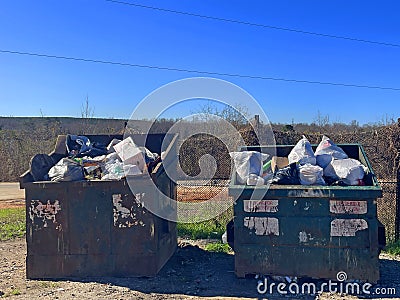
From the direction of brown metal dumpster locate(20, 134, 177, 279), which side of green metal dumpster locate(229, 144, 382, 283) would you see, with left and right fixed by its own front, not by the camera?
right

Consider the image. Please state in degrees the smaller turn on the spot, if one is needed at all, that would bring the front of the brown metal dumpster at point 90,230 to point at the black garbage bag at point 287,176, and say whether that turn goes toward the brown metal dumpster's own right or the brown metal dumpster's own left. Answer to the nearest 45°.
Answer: approximately 90° to the brown metal dumpster's own left

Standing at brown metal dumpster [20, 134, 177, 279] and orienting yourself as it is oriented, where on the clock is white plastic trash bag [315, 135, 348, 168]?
The white plastic trash bag is roughly at 9 o'clock from the brown metal dumpster.

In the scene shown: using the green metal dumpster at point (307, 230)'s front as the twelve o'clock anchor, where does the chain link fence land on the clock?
The chain link fence is roughly at 7 o'clock from the green metal dumpster.

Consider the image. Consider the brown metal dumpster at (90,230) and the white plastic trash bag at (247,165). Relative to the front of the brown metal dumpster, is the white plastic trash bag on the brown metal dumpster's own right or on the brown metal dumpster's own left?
on the brown metal dumpster's own left

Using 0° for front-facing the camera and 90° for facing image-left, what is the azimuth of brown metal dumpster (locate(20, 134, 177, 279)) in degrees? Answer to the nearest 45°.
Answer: approximately 0°

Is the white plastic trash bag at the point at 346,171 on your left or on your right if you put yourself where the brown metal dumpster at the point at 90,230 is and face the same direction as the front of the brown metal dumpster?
on your left

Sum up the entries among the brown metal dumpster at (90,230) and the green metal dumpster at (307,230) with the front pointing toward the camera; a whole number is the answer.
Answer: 2

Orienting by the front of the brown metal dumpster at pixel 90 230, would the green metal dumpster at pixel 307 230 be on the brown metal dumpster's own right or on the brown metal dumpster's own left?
on the brown metal dumpster's own left

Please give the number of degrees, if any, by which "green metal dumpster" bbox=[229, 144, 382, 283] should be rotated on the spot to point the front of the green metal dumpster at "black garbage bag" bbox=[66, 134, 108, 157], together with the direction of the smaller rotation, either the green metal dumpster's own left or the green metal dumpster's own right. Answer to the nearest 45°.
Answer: approximately 90° to the green metal dumpster's own right

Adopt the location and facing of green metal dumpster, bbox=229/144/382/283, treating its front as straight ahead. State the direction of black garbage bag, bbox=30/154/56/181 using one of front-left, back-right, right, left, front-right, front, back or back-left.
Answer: right
